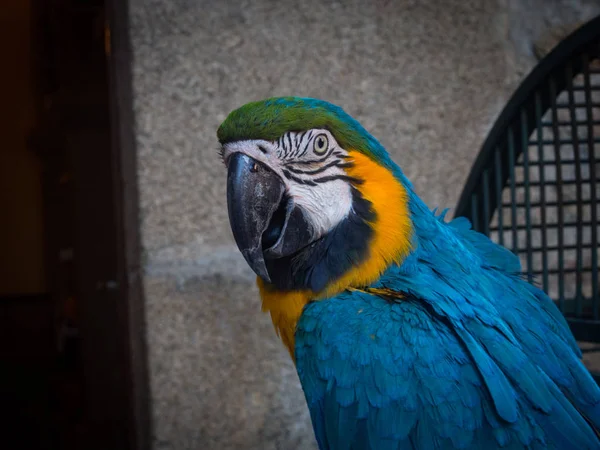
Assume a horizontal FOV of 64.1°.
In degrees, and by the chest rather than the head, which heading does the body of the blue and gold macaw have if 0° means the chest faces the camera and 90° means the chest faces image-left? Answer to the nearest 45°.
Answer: approximately 90°

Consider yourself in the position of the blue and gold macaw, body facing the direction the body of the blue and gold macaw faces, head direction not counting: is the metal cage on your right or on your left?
on your right
